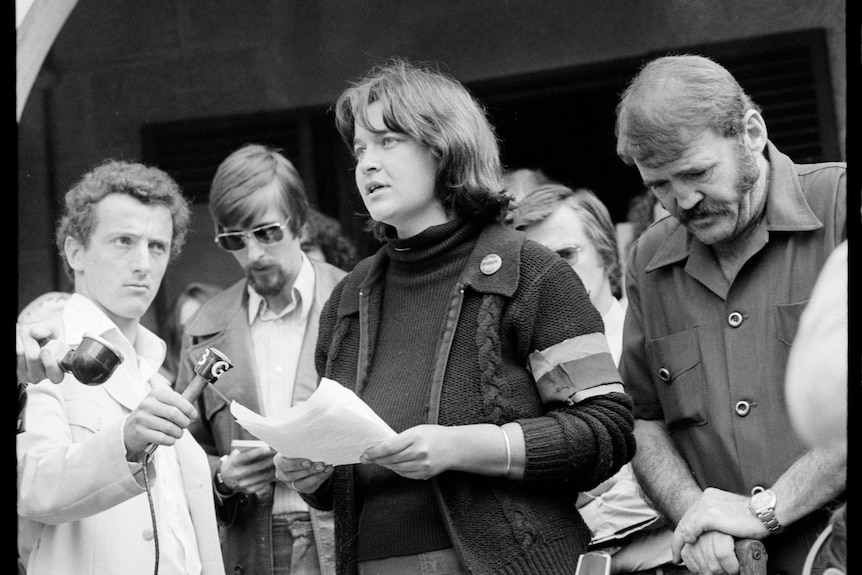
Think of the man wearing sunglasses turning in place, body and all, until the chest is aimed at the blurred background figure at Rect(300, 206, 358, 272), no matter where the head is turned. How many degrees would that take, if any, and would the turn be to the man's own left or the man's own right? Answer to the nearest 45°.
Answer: approximately 180°

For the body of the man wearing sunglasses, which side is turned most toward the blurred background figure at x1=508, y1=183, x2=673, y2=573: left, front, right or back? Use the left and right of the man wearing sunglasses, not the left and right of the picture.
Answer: left

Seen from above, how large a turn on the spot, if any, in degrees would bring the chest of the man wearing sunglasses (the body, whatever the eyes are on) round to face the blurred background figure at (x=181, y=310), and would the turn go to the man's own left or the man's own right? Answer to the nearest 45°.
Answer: approximately 180°

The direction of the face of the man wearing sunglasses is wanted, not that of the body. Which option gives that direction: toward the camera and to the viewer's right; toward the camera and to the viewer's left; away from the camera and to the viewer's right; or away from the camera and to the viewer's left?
toward the camera and to the viewer's left

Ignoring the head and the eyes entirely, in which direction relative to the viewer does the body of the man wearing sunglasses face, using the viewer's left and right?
facing the viewer
